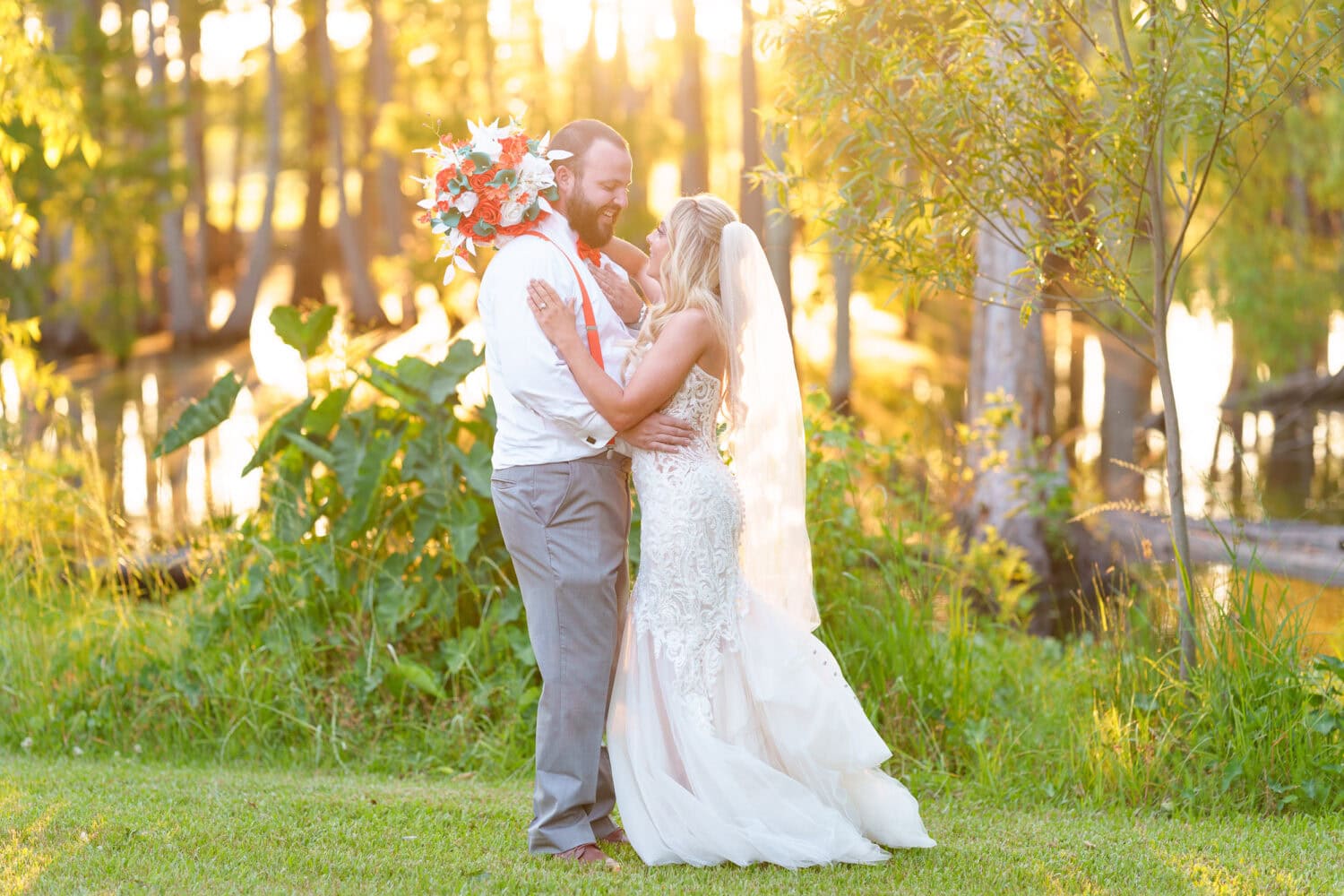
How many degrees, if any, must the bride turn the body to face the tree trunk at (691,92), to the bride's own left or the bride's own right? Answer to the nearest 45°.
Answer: approximately 90° to the bride's own right

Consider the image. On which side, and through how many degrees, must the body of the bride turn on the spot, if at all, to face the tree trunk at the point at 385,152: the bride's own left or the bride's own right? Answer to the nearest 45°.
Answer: approximately 90° to the bride's own right

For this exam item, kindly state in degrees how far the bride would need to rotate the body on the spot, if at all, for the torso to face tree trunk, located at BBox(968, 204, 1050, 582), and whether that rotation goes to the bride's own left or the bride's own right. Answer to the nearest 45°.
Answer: approximately 90° to the bride's own right

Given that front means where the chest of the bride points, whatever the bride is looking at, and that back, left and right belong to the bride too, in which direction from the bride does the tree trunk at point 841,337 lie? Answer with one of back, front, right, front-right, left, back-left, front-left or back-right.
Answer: right

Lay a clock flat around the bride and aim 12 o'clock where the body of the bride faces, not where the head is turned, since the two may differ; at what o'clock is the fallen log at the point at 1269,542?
The fallen log is roughly at 4 o'clock from the bride.

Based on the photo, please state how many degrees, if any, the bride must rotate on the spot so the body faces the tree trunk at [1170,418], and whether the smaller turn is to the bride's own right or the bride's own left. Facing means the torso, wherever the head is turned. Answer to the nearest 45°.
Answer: approximately 135° to the bride's own right

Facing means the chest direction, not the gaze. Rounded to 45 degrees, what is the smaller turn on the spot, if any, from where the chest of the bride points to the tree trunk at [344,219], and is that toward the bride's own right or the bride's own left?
approximately 90° to the bride's own right

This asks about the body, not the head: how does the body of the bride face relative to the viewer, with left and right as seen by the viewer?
facing to the left of the viewer

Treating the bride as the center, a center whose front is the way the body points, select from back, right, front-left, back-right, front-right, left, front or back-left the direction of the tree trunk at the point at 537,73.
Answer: right

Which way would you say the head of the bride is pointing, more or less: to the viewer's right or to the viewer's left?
to the viewer's left

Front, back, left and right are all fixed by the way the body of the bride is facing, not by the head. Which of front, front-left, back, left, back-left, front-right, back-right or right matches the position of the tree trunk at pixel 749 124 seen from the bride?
right

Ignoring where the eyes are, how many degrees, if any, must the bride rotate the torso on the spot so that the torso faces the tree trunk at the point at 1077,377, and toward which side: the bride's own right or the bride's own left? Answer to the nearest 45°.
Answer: approximately 90° to the bride's own right
